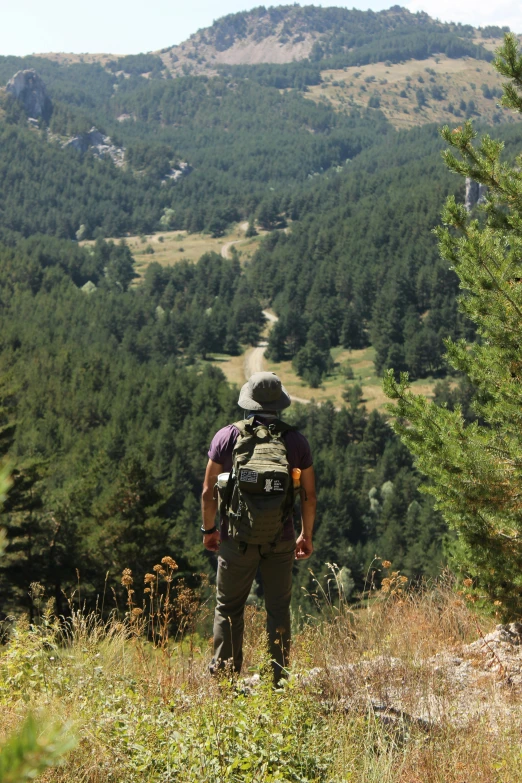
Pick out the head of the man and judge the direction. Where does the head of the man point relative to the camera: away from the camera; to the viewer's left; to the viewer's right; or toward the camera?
away from the camera

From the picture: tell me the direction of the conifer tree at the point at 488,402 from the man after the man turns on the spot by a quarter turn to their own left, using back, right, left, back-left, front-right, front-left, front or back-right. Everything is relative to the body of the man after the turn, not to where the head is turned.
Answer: back-right

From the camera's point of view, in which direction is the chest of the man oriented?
away from the camera
